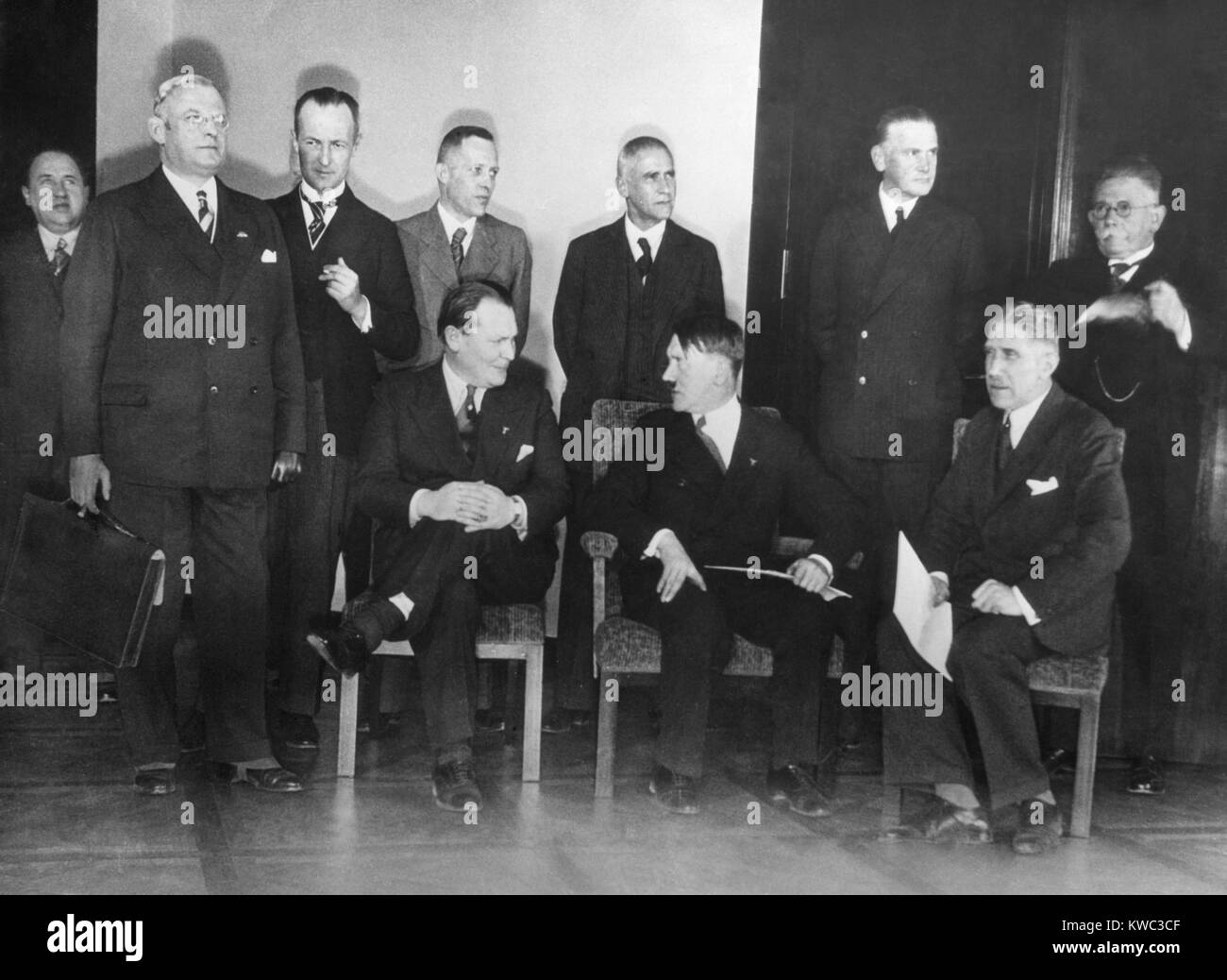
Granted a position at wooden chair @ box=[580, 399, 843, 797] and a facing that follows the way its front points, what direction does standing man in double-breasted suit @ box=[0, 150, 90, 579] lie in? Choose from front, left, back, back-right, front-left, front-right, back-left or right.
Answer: right

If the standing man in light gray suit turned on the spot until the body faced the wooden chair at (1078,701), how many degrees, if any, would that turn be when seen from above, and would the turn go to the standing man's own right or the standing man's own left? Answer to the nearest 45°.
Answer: approximately 90° to the standing man's own left

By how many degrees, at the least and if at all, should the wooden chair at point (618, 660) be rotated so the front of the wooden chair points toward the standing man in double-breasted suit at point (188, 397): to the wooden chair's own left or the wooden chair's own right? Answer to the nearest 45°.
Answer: approximately 90° to the wooden chair's own right

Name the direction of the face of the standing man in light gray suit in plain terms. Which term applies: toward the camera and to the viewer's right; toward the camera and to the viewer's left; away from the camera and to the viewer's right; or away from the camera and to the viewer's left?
toward the camera and to the viewer's right

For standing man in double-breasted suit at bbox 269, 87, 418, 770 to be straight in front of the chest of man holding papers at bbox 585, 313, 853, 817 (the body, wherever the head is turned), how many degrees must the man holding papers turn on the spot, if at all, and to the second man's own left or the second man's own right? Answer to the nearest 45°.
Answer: approximately 90° to the second man's own right

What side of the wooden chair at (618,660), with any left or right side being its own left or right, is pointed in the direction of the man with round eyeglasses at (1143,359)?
left

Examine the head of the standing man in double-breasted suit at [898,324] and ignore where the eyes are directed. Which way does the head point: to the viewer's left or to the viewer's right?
to the viewer's right

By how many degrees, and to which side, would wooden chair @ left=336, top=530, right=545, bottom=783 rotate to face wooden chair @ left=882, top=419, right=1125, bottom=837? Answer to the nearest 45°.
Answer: approximately 90° to its left

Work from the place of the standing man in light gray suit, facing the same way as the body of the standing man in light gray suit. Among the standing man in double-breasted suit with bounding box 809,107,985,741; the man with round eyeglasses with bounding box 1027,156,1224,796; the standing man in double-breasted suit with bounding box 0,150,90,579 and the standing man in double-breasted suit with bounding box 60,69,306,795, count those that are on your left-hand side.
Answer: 2

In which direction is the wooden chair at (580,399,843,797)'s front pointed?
toward the camera

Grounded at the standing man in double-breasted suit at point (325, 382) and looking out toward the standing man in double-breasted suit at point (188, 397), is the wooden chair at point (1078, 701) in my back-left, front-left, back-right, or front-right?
back-left

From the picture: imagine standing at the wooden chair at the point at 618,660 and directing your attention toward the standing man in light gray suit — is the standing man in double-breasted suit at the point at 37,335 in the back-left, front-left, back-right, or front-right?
front-left

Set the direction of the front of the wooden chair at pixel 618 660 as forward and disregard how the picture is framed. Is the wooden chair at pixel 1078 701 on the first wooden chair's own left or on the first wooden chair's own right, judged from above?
on the first wooden chair's own left

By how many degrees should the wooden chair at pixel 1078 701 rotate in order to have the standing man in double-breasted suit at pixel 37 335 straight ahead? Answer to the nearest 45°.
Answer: approximately 45° to its right

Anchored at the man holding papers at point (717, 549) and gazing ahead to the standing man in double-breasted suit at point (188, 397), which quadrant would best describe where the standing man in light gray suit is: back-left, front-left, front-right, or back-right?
front-right
